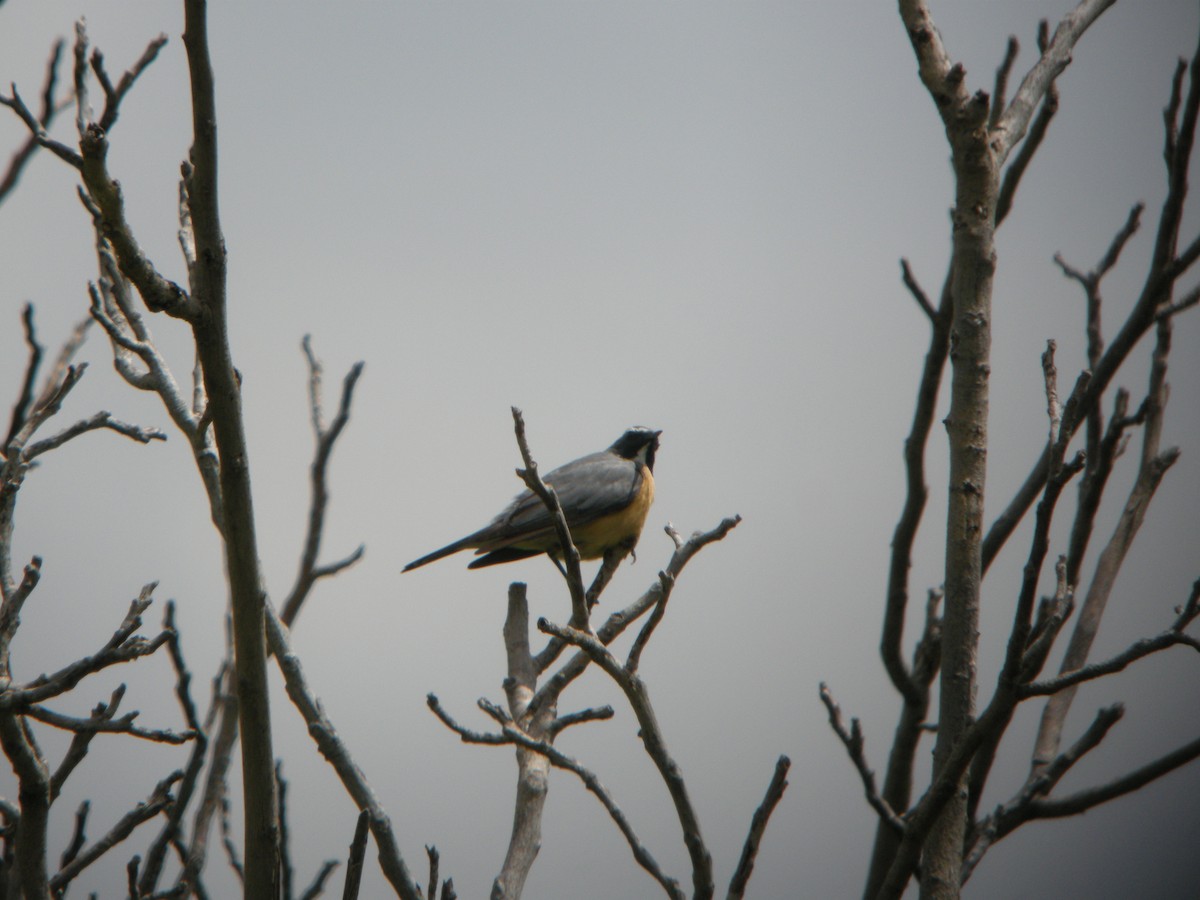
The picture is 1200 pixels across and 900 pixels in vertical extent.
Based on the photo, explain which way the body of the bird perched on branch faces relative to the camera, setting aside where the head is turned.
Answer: to the viewer's right
